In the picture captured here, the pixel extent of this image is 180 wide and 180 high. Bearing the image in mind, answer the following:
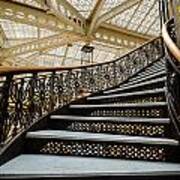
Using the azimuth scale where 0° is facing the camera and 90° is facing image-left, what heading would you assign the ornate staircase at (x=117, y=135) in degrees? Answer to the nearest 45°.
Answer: approximately 0°

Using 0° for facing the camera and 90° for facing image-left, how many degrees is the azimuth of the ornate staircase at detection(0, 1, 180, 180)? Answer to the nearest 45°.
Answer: approximately 0°
